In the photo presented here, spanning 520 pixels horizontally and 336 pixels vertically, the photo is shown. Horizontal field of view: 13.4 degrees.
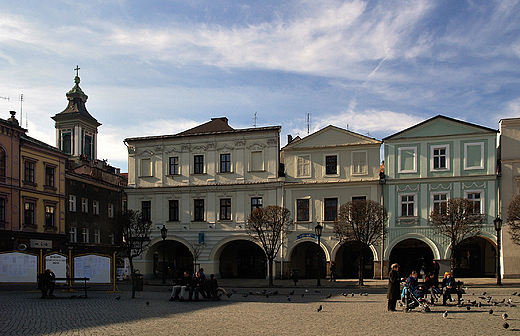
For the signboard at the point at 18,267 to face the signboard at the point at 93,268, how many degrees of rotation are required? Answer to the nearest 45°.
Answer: approximately 90° to its left

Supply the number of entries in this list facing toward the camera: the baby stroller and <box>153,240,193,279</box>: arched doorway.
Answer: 1
